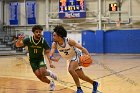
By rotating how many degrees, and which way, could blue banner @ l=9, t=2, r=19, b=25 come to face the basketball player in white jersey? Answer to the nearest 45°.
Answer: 0° — it already faces them

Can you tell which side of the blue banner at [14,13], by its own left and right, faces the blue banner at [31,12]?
left

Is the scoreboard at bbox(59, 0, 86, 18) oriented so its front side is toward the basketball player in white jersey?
yes

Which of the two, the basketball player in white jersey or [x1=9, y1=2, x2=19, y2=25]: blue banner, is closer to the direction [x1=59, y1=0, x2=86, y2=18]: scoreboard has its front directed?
the basketball player in white jersey

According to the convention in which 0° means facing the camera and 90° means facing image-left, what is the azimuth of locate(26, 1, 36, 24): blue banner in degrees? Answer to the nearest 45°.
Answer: approximately 0°
